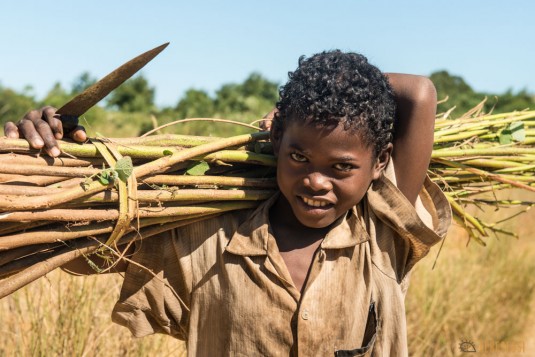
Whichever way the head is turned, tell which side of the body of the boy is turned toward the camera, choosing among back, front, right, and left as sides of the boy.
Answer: front

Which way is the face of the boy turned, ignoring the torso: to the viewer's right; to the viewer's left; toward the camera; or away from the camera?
toward the camera

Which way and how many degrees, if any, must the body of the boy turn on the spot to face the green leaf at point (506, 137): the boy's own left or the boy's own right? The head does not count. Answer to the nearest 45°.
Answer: approximately 135° to the boy's own left

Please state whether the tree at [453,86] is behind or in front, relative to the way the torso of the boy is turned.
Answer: behind

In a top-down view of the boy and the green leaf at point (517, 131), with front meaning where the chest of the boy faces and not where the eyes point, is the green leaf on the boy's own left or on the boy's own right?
on the boy's own left

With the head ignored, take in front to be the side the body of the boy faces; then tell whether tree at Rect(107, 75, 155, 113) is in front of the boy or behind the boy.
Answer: behind

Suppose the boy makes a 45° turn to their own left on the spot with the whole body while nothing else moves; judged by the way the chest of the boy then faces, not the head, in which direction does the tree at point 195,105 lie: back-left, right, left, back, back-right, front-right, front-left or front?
back-left
